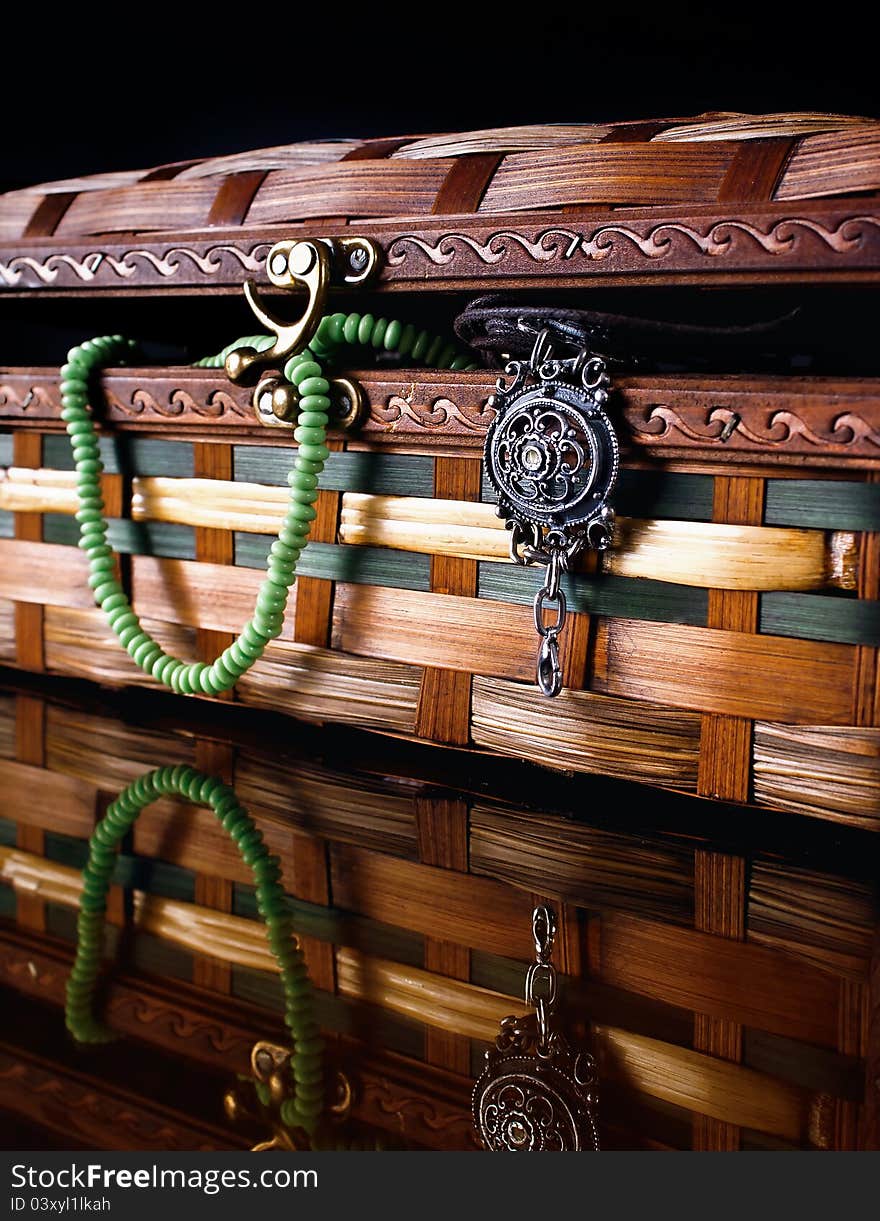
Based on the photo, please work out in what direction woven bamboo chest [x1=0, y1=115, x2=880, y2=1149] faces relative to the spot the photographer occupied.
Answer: facing the viewer and to the left of the viewer

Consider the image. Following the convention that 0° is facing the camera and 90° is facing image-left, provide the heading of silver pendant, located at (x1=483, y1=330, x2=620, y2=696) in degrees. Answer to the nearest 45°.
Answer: approximately 45°
